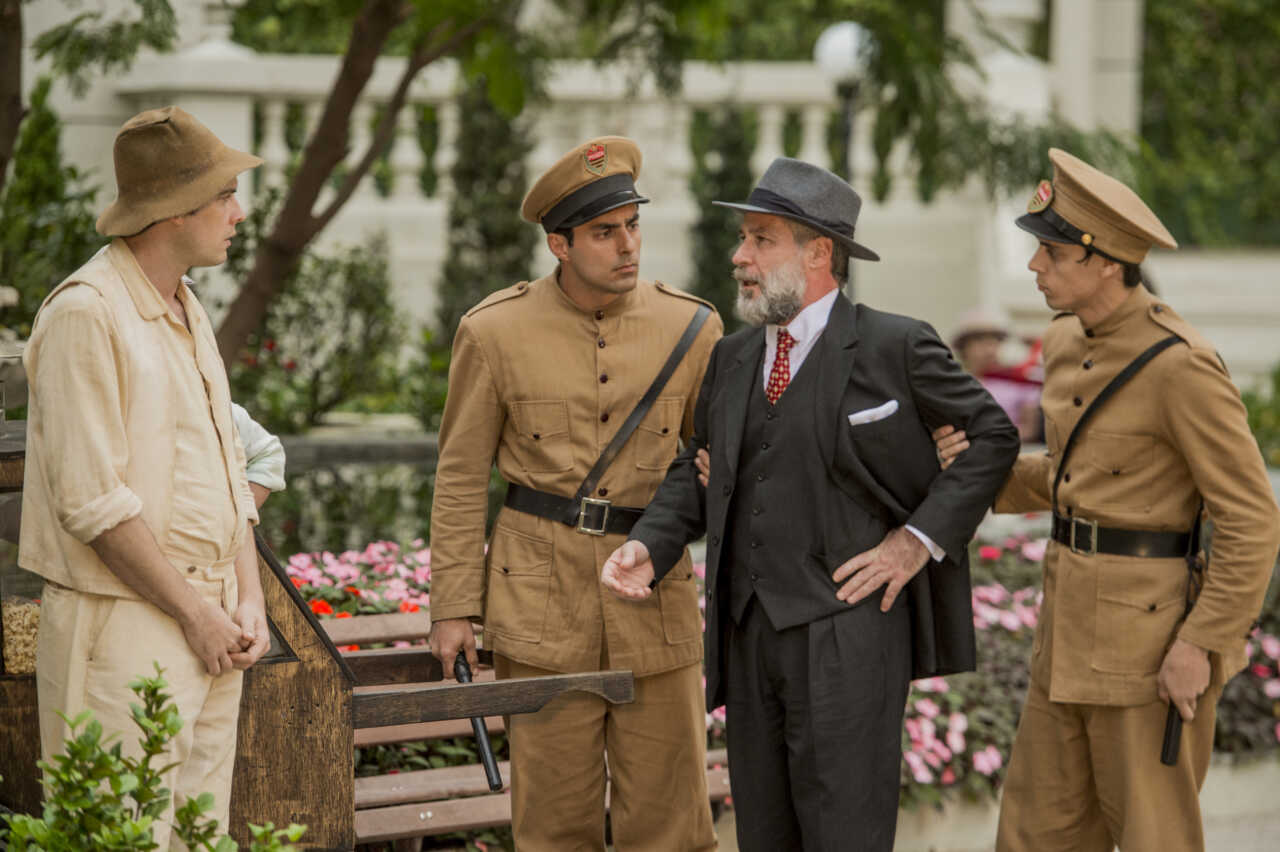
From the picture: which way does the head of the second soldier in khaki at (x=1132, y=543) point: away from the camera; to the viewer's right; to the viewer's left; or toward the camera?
to the viewer's left

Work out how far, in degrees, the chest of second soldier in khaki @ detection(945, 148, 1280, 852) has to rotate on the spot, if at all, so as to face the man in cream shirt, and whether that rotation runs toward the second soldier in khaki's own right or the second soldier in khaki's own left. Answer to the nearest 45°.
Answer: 0° — they already face them

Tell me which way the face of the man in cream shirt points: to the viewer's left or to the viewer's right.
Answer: to the viewer's right

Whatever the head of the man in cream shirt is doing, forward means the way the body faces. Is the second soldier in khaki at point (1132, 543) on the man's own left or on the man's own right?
on the man's own left

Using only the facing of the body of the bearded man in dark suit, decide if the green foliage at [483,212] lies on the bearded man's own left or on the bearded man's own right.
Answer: on the bearded man's own right

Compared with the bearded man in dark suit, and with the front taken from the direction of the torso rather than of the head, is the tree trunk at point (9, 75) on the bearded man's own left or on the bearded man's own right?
on the bearded man's own right

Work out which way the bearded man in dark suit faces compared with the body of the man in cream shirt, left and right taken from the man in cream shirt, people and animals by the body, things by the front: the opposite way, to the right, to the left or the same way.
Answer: to the right

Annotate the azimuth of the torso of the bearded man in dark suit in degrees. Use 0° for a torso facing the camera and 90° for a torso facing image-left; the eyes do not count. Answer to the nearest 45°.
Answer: approximately 45°

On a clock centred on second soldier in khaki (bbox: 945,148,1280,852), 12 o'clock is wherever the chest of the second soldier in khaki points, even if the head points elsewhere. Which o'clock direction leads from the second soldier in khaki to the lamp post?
The lamp post is roughly at 4 o'clock from the second soldier in khaki.

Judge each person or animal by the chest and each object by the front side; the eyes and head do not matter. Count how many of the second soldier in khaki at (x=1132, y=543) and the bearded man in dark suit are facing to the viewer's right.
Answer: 0

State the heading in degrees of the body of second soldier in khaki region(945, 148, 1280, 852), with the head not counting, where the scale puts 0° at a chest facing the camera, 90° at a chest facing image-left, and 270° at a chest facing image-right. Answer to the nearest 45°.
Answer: approximately 45°

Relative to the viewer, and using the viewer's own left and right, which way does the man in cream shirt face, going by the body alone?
facing the viewer and to the right of the viewer

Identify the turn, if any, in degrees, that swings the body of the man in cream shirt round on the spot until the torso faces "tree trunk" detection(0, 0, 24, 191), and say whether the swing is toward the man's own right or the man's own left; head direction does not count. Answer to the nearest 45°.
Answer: approximately 135° to the man's own left

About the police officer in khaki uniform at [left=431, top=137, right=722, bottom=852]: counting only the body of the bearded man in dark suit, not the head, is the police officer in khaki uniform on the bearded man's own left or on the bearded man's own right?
on the bearded man's own right

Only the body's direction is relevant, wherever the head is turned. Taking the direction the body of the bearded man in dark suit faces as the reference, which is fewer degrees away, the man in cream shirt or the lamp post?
the man in cream shirt
